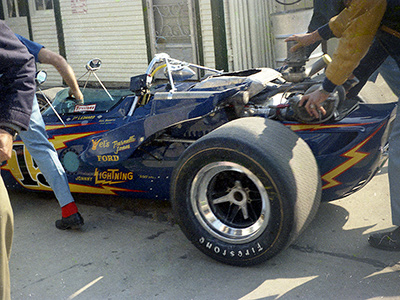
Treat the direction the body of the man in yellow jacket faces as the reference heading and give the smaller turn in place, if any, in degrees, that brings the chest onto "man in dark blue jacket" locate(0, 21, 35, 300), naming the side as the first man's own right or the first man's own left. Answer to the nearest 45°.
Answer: approximately 45° to the first man's own left

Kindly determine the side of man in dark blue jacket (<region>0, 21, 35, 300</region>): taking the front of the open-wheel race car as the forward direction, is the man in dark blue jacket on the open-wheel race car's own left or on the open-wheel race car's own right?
on the open-wheel race car's own left

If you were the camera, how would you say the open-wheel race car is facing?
facing away from the viewer and to the left of the viewer

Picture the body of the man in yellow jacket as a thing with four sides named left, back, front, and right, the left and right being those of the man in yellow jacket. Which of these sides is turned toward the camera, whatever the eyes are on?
left
